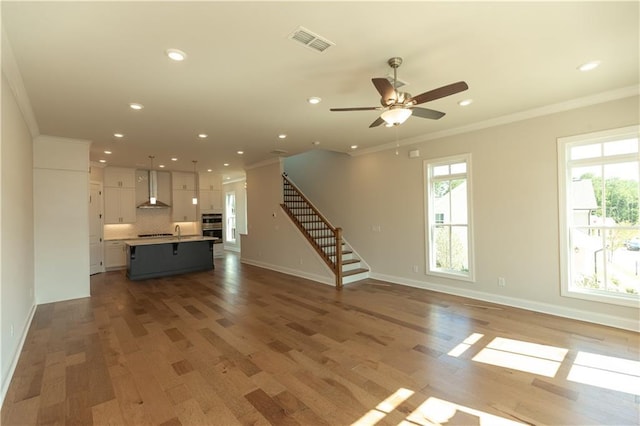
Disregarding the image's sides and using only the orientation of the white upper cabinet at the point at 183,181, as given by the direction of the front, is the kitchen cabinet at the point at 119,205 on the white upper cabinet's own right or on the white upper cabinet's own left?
on the white upper cabinet's own right

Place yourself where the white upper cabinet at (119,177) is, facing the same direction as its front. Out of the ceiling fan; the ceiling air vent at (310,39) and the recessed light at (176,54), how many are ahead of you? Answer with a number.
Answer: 3

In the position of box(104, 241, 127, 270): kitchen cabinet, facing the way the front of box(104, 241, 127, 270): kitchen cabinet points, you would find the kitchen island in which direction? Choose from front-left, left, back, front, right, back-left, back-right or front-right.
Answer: front-left

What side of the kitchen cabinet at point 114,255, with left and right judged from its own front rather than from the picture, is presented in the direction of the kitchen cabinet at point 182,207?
left

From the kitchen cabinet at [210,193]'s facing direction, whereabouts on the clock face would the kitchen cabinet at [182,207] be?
the kitchen cabinet at [182,207] is roughly at 2 o'clock from the kitchen cabinet at [210,193].

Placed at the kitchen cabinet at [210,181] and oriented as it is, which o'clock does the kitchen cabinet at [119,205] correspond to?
the kitchen cabinet at [119,205] is roughly at 2 o'clock from the kitchen cabinet at [210,181].

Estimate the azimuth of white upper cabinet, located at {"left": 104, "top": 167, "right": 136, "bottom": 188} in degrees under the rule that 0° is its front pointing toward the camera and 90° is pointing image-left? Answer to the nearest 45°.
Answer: approximately 0°

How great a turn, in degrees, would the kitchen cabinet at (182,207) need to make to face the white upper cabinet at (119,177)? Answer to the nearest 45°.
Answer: approximately 45° to its right
